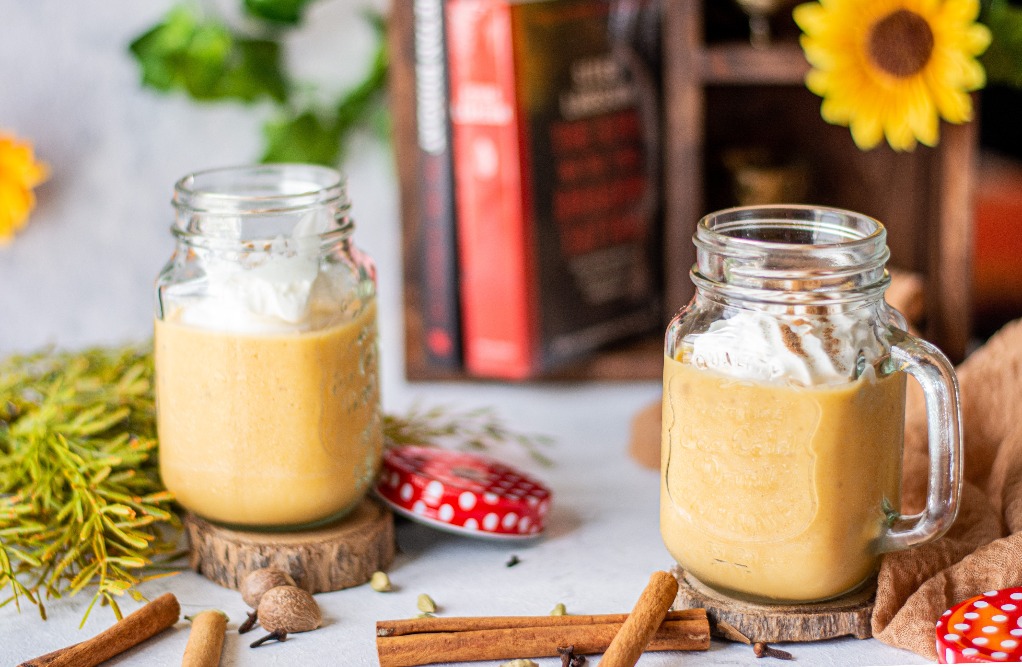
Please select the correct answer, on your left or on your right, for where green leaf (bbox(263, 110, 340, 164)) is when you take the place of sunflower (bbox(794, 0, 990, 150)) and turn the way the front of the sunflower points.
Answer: on your right

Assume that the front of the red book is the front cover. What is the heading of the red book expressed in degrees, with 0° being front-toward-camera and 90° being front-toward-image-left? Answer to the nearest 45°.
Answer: approximately 315°

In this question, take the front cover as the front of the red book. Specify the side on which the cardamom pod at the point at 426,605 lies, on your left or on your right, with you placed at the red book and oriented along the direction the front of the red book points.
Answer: on your right

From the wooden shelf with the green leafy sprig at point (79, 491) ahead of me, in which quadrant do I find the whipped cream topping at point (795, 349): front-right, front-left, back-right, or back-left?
front-left

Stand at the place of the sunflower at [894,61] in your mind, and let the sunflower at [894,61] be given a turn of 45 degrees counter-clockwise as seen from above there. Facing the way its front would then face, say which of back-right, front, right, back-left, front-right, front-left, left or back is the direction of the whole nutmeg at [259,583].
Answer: right

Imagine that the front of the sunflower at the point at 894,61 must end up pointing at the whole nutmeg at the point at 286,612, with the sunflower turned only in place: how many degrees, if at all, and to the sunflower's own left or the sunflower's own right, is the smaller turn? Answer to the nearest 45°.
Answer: approximately 45° to the sunflower's own right

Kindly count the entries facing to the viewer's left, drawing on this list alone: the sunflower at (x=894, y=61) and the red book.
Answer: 0

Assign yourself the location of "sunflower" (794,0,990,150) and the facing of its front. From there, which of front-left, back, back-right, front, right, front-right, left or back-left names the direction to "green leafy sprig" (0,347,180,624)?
front-right

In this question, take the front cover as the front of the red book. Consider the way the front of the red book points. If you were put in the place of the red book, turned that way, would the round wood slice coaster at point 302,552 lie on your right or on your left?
on your right

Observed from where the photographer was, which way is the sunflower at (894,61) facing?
facing the viewer
